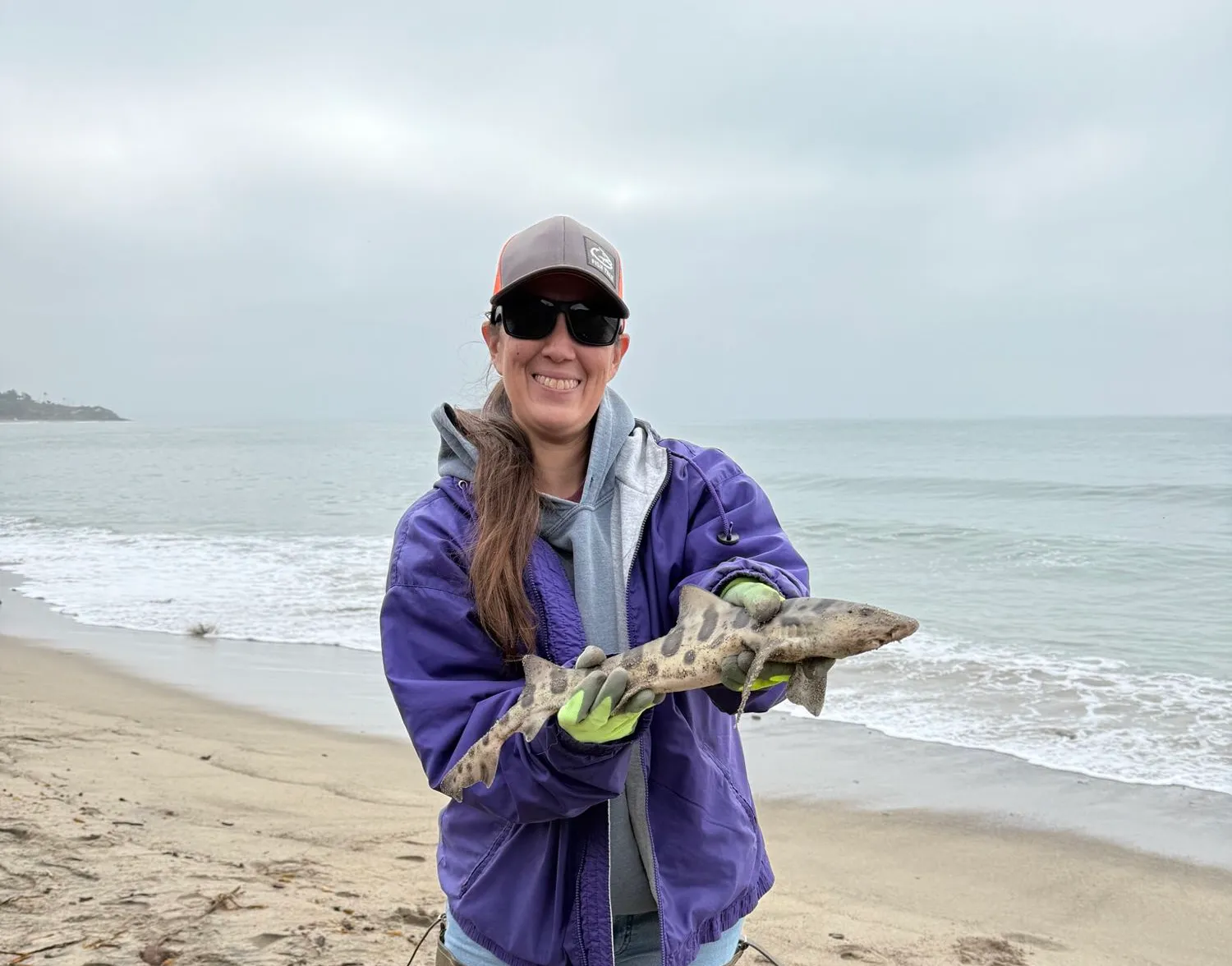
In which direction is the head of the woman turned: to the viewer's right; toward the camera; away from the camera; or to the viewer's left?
toward the camera

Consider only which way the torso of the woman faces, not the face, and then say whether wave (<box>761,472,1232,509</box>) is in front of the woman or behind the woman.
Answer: behind

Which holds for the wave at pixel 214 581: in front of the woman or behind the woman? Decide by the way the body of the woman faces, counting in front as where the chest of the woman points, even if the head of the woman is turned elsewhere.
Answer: behind

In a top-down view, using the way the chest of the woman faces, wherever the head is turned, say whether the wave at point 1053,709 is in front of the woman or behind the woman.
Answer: behind

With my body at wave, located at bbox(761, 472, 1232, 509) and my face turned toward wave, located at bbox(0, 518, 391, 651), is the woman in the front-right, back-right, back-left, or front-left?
front-left

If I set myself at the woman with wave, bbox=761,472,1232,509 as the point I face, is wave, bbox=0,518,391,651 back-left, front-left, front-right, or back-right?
front-left

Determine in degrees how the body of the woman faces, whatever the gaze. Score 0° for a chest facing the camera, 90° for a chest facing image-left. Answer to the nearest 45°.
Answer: approximately 0°
